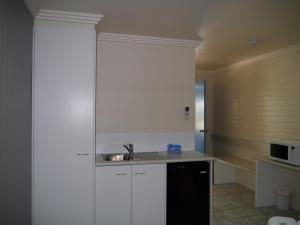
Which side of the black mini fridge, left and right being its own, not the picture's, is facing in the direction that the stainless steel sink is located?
right

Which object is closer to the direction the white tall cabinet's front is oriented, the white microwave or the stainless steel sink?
the white microwave

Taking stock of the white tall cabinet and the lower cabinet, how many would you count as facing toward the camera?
2

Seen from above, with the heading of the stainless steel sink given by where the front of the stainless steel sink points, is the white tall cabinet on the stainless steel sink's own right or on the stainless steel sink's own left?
on the stainless steel sink's own right
